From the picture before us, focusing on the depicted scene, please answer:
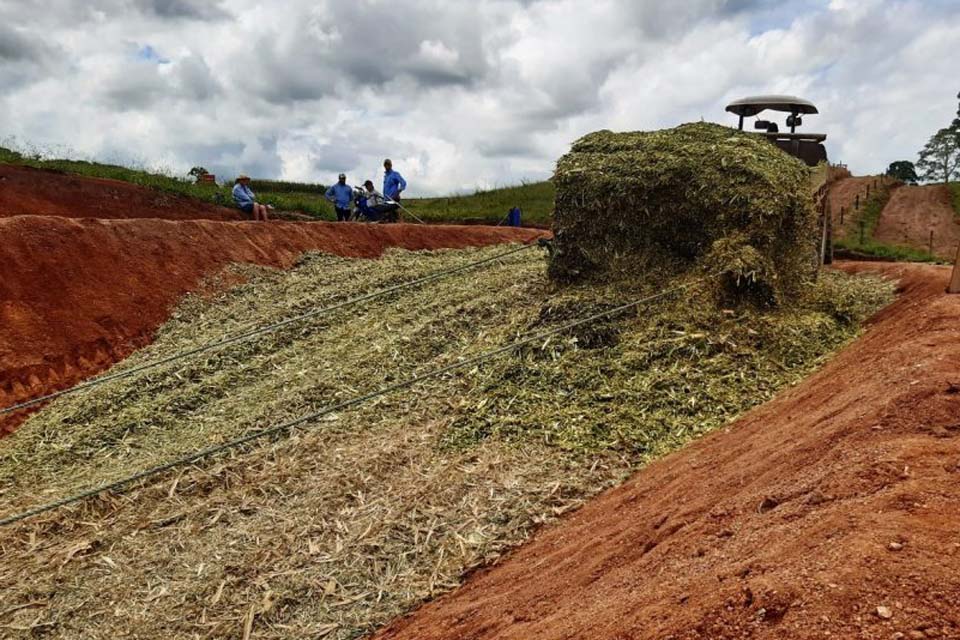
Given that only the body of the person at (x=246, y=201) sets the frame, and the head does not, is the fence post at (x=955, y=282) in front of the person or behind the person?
in front

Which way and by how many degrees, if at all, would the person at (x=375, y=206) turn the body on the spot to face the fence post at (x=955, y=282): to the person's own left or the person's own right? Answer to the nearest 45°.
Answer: approximately 90° to the person's own left

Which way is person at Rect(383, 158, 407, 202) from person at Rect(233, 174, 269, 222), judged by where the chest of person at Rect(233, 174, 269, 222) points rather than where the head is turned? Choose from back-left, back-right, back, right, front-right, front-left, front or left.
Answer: front-left

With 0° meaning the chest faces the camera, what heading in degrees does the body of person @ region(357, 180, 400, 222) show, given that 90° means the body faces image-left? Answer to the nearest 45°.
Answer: approximately 315°

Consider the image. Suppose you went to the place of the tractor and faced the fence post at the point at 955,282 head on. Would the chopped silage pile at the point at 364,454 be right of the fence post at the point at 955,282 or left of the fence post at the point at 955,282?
right

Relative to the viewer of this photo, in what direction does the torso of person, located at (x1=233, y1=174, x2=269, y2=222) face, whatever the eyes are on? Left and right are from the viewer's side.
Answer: facing the viewer and to the right of the viewer

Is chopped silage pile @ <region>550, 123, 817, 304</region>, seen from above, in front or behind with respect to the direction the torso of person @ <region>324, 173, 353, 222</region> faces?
in front

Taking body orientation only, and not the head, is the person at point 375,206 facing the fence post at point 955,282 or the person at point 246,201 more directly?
the fence post

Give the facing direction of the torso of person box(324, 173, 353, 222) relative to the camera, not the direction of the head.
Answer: toward the camera

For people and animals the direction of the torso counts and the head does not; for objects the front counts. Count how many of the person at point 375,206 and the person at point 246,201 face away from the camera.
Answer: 0

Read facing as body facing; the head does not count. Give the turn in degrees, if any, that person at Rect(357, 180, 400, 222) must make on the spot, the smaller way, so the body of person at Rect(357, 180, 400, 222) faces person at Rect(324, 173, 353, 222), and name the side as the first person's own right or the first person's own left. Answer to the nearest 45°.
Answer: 0° — they already face them
